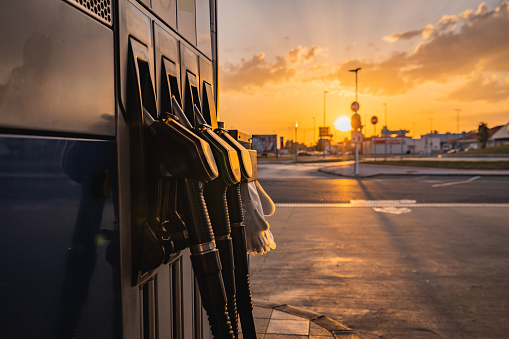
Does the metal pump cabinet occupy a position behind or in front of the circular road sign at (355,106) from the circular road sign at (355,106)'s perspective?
in front

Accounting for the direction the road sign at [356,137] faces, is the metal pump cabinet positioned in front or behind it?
in front

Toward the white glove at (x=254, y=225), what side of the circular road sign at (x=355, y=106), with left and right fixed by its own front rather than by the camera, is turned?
front

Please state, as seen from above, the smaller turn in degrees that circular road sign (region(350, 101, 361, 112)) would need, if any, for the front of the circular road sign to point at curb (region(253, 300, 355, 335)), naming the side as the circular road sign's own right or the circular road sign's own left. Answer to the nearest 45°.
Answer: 0° — it already faces it

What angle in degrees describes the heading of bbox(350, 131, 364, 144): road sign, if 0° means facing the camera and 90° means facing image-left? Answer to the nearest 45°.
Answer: approximately 0°

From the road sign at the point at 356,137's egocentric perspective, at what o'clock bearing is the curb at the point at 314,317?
The curb is roughly at 12 o'clock from the road sign.

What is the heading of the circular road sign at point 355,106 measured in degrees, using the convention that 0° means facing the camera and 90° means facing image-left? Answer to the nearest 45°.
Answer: approximately 0°

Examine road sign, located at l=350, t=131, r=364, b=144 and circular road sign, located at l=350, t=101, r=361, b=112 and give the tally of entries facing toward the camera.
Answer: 2

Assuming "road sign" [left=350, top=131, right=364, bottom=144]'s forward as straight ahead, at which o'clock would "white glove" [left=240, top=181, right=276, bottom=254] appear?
The white glove is roughly at 12 o'clock from the road sign.
